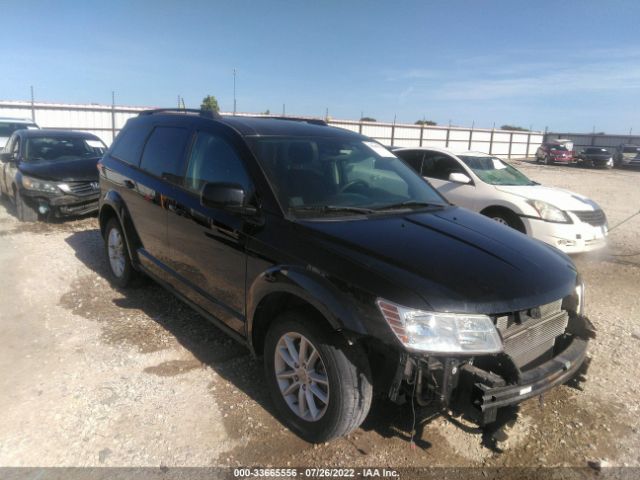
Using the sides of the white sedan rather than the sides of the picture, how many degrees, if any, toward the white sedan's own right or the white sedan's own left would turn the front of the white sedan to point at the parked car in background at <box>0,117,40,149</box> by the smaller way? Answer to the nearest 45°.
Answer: approximately 135° to the white sedan's own right

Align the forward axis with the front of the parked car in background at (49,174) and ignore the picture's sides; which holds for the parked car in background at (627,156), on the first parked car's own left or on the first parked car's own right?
on the first parked car's own left

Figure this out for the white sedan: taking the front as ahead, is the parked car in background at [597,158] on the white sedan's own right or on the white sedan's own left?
on the white sedan's own left

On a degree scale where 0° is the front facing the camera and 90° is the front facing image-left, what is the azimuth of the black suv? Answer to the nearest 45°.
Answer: approximately 315°

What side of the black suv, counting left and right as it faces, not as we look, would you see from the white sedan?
left

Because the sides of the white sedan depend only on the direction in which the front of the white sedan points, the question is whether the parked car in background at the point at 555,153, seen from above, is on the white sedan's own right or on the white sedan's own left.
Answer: on the white sedan's own left
